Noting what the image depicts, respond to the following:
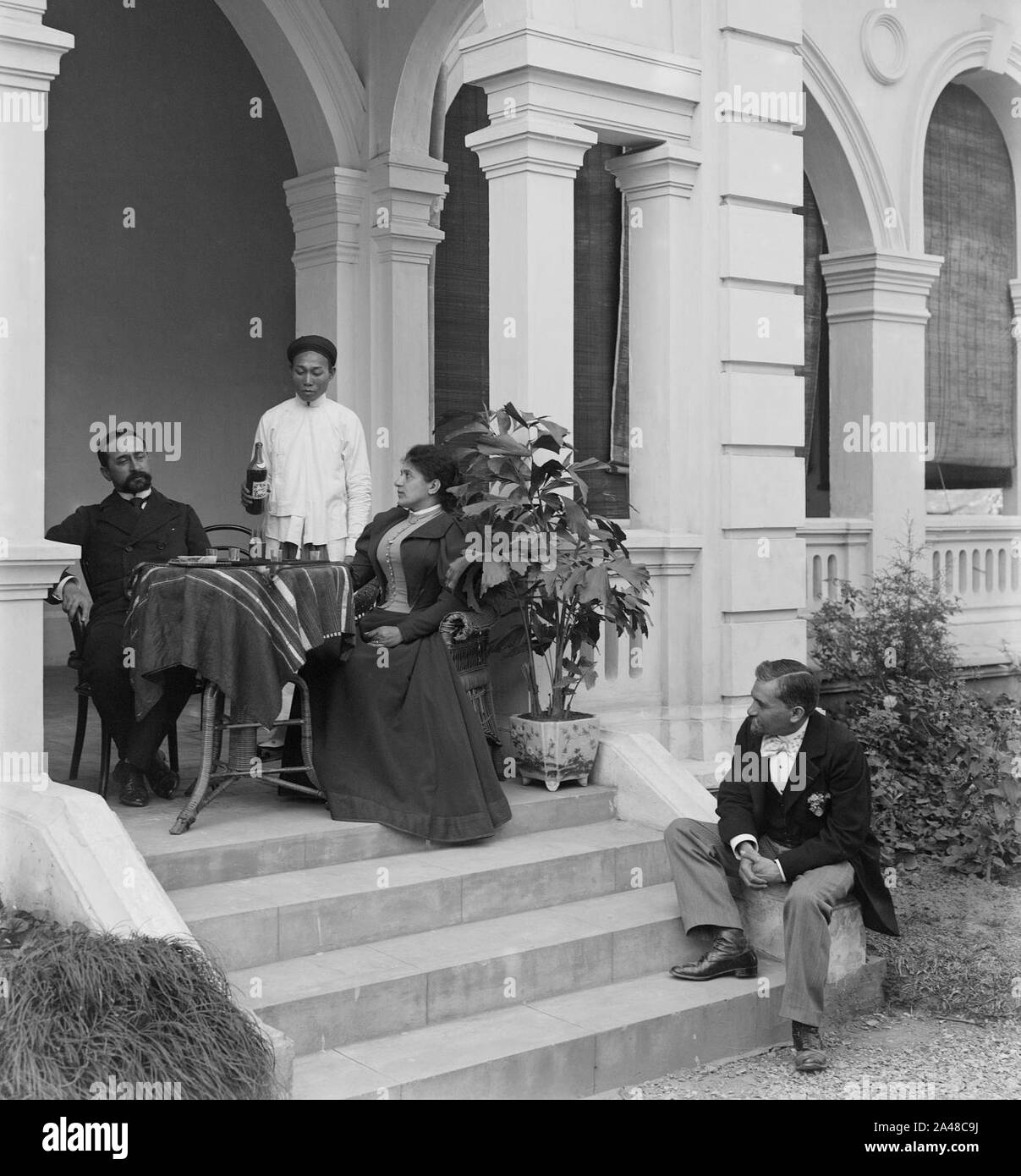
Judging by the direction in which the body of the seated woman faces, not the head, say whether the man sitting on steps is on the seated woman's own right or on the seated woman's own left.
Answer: on the seated woman's own left

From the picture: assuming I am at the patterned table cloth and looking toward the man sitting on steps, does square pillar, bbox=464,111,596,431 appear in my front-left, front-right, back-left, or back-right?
front-left

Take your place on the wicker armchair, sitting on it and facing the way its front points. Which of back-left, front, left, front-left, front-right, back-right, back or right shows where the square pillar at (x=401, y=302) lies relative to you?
back-right

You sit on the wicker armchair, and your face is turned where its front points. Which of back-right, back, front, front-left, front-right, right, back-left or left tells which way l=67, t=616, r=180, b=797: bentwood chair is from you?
front-right

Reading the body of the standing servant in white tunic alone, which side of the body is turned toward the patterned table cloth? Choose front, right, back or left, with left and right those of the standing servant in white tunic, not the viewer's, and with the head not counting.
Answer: front

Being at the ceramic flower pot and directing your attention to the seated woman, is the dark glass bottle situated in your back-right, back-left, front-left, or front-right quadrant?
front-right

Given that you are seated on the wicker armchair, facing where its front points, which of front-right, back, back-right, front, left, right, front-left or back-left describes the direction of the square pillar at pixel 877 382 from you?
back

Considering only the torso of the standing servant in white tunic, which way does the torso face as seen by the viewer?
toward the camera

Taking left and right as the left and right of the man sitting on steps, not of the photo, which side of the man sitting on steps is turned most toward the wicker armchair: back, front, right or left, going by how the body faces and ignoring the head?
right

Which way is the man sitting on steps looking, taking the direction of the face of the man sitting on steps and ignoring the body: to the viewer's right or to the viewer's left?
to the viewer's left

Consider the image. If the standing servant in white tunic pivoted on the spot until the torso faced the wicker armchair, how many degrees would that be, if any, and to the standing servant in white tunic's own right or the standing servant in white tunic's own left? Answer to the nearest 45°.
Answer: approximately 45° to the standing servant in white tunic's own left

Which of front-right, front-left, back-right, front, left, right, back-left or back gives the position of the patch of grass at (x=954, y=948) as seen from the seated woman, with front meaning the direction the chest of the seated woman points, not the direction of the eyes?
back-left

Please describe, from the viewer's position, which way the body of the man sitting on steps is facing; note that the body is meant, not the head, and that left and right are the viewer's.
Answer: facing the viewer and to the left of the viewer
